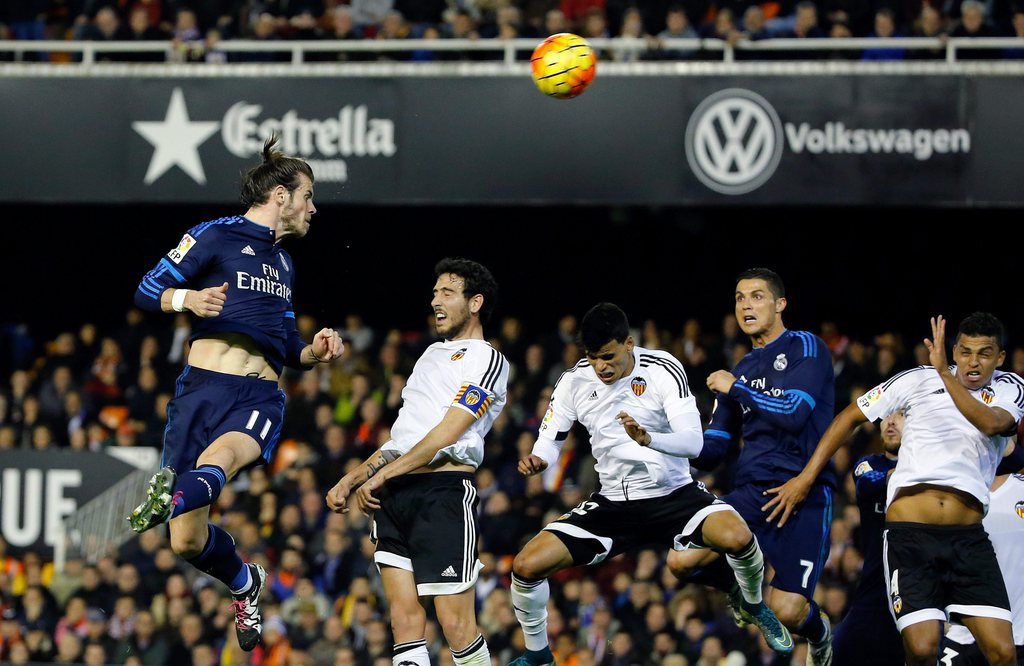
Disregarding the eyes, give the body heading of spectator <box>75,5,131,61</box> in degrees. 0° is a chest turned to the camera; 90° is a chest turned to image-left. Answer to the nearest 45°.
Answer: approximately 0°

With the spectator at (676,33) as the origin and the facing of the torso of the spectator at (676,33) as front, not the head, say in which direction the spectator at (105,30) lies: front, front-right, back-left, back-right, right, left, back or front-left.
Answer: right

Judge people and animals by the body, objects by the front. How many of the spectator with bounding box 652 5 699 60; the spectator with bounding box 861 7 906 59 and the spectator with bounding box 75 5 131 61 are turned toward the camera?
3

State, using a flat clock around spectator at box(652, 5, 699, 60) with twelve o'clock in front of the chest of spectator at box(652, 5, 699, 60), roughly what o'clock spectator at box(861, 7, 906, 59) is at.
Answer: spectator at box(861, 7, 906, 59) is roughly at 9 o'clock from spectator at box(652, 5, 699, 60).

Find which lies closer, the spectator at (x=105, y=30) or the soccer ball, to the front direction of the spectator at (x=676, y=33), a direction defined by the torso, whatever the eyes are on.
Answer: the soccer ball

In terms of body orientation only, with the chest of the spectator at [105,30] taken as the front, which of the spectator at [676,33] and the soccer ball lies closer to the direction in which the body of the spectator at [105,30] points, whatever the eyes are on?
the soccer ball

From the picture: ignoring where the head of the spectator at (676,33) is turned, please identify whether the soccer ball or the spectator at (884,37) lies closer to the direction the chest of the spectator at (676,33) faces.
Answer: the soccer ball

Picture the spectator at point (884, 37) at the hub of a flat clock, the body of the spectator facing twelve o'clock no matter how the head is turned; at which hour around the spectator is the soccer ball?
The soccer ball is roughly at 1 o'clock from the spectator.

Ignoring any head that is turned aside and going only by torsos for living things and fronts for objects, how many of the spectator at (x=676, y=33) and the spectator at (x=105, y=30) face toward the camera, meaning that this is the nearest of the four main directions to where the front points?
2
